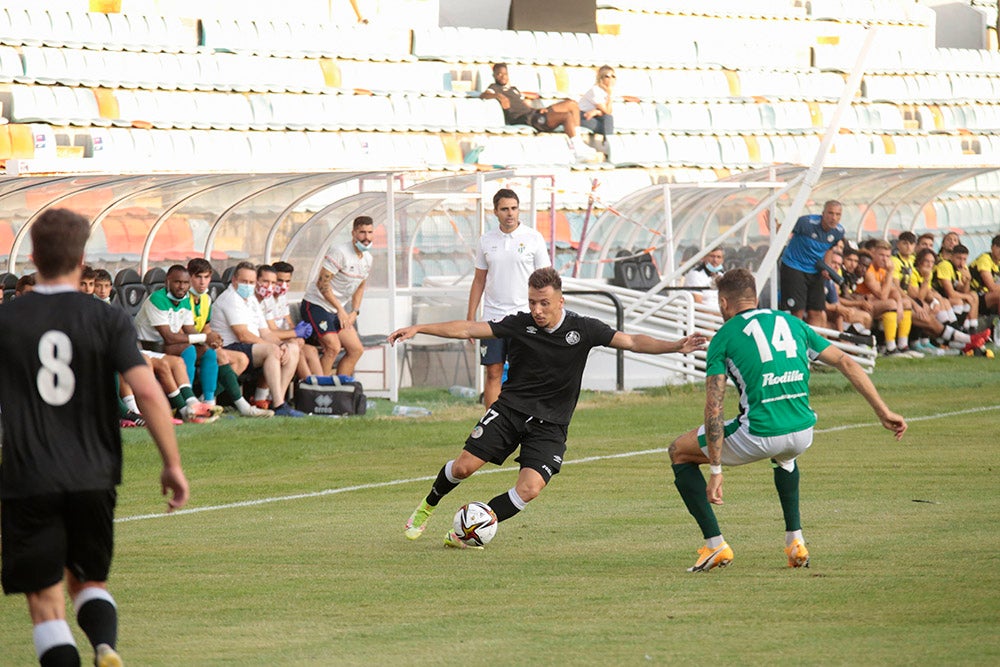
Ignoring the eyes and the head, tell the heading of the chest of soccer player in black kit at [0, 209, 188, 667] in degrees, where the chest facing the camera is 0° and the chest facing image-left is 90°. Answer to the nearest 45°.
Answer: approximately 180°

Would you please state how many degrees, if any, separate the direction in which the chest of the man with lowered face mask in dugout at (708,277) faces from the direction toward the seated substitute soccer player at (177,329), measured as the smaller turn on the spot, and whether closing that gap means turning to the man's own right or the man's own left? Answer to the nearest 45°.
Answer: approximately 90° to the man's own right

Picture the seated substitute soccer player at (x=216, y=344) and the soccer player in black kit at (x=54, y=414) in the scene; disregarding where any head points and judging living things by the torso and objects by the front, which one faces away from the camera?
the soccer player in black kit

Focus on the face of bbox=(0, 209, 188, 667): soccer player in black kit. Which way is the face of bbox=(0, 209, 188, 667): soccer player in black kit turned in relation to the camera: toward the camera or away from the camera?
away from the camera

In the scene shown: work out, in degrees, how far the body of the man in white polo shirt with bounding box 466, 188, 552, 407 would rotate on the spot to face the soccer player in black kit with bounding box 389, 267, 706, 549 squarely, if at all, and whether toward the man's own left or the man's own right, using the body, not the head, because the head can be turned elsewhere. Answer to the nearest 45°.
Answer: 0° — they already face them

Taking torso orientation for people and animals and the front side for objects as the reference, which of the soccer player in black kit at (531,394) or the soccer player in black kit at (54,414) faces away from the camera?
the soccer player in black kit at (54,414)

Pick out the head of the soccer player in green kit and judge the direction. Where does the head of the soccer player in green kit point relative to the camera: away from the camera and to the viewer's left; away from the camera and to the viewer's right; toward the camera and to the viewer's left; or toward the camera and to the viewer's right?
away from the camera and to the viewer's left

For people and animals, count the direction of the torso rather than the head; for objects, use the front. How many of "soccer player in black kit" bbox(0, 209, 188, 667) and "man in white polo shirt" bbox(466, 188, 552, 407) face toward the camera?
1

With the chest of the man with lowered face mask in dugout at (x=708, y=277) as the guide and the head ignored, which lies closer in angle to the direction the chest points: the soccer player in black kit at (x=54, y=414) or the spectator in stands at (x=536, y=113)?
the soccer player in black kit

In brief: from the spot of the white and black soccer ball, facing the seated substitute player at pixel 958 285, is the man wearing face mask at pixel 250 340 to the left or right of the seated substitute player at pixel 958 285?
left

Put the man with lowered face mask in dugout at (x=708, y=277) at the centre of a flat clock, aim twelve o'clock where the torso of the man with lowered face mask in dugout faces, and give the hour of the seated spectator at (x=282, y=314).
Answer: The seated spectator is roughly at 3 o'clock from the man with lowered face mask in dugout.
